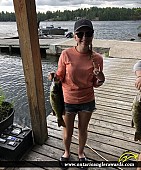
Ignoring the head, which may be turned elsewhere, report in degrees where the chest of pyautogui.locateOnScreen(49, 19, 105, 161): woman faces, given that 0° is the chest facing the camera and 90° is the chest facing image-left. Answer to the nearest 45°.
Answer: approximately 0°

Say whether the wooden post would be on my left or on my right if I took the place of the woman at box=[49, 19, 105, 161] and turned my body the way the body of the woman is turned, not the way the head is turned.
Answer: on my right
